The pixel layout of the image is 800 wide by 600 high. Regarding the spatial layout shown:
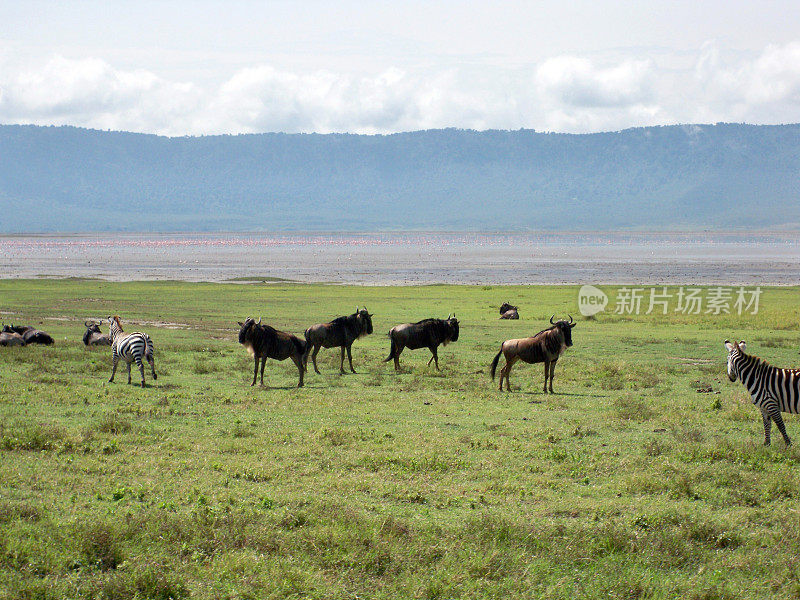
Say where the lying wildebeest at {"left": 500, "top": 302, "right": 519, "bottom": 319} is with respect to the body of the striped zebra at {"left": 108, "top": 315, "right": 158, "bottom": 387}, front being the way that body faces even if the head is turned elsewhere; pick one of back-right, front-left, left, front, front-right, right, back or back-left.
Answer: right

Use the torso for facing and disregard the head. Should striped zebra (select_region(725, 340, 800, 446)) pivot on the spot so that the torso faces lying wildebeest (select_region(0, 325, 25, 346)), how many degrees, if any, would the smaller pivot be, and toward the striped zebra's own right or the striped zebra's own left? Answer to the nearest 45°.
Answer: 0° — it already faces it

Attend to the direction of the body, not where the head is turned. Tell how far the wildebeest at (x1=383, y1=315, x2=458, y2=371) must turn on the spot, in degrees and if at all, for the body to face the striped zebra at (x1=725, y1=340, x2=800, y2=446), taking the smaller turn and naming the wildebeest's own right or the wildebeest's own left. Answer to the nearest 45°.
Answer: approximately 45° to the wildebeest's own right

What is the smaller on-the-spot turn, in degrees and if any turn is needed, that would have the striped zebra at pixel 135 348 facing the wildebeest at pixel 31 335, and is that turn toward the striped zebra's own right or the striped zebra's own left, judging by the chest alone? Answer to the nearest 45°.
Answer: approximately 45° to the striped zebra's own right

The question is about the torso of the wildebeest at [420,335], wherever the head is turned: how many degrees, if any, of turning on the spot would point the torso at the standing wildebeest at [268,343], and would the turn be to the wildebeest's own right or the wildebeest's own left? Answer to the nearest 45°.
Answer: approximately 135° to the wildebeest's own right

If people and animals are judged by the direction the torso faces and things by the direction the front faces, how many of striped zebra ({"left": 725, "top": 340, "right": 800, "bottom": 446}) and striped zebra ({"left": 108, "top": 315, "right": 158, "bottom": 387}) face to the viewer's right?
0

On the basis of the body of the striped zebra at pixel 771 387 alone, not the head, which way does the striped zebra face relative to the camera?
to the viewer's left

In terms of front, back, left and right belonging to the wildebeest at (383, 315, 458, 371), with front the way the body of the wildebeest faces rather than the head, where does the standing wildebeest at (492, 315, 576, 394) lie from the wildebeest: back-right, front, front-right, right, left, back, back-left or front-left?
front-right

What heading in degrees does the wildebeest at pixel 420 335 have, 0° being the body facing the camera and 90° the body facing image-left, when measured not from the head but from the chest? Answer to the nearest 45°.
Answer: approximately 270°

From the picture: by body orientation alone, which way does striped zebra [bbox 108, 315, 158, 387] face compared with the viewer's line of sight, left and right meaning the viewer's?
facing away from the viewer and to the left of the viewer
